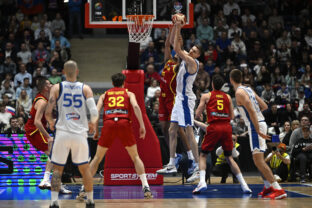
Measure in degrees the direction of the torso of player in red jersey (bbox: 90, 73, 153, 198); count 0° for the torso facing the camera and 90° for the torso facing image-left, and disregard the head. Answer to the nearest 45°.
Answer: approximately 180°

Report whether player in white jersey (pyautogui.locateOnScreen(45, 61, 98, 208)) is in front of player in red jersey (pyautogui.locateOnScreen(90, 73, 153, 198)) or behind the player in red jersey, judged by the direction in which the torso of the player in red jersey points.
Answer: behind

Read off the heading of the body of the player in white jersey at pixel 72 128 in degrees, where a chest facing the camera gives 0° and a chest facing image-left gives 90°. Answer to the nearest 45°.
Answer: approximately 180°

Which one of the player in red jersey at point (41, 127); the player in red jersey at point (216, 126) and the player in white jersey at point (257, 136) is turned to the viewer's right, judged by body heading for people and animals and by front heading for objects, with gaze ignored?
the player in red jersey at point (41, 127)

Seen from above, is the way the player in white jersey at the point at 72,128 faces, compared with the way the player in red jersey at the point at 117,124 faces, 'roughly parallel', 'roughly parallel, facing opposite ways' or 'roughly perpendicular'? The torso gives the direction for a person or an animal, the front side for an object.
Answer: roughly parallel

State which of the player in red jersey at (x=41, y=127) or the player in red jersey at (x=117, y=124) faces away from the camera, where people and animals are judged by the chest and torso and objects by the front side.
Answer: the player in red jersey at (x=117, y=124)

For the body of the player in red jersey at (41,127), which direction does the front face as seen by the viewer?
to the viewer's right

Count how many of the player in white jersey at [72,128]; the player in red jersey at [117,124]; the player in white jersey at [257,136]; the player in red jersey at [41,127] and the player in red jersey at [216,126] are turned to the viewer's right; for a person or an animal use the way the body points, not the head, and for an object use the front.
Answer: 1

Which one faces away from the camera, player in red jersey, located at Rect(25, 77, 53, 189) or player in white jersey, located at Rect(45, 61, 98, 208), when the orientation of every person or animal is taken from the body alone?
the player in white jersey

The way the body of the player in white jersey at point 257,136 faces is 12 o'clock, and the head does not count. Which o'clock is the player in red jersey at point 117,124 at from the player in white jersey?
The player in red jersey is roughly at 10 o'clock from the player in white jersey.

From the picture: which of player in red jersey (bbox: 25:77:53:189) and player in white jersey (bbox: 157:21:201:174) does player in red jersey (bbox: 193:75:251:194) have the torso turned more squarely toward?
the player in white jersey

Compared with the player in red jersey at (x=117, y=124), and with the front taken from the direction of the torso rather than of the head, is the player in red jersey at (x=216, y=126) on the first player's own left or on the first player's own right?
on the first player's own right

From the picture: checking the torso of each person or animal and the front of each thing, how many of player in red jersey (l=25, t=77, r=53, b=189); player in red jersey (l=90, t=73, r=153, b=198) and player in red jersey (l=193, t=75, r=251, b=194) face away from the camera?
2

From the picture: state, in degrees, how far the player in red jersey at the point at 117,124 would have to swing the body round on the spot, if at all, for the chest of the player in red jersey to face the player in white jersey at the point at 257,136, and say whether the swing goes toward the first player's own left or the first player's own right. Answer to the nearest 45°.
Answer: approximately 90° to the first player's own right

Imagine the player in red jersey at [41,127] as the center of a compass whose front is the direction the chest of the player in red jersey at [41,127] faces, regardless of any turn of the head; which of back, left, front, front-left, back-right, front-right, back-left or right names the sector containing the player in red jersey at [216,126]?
front

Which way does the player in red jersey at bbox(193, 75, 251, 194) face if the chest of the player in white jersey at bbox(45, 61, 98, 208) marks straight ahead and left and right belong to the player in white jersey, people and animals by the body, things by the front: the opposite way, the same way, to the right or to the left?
the same way

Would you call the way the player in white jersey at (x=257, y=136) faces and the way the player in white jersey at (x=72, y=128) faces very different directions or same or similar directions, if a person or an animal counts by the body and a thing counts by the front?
same or similar directions

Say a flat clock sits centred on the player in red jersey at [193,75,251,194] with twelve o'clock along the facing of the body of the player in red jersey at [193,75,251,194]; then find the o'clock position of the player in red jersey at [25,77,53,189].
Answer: the player in red jersey at [25,77,53,189] is roughly at 9 o'clock from the player in red jersey at [193,75,251,194].

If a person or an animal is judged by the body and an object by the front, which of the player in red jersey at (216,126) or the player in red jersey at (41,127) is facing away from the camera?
the player in red jersey at (216,126)
